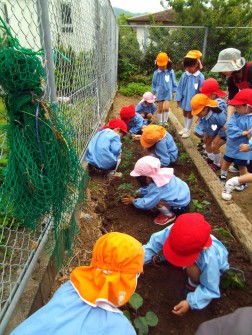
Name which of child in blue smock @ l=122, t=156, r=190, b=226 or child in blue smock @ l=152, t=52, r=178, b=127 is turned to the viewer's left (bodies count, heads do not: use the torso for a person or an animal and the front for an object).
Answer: child in blue smock @ l=122, t=156, r=190, b=226

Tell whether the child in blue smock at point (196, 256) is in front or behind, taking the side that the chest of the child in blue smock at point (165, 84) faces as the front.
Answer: in front

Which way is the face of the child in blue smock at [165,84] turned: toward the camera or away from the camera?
toward the camera

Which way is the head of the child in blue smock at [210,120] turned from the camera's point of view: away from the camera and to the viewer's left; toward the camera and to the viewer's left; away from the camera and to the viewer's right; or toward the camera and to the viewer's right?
toward the camera and to the viewer's left

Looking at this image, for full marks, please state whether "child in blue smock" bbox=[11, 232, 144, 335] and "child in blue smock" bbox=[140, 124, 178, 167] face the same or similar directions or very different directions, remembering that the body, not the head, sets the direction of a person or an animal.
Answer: very different directions

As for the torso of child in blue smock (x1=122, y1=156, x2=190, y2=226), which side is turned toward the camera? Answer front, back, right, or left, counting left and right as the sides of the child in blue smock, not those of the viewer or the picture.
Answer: left

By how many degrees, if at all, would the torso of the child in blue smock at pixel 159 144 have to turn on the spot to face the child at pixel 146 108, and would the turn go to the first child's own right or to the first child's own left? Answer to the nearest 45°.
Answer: approximately 135° to the first child's own right

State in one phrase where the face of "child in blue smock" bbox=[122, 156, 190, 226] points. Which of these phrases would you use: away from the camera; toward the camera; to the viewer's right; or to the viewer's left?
to the viewer's left

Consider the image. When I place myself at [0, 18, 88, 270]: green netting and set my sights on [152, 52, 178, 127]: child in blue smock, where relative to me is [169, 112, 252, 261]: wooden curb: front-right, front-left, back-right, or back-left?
front-right

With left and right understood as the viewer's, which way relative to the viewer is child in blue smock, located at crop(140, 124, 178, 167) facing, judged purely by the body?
facing the viewer and to the left of the viewer

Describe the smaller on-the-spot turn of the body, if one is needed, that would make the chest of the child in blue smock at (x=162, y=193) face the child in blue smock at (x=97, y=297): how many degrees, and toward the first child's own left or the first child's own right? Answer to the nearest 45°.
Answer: approximately 90° to the first child's own left

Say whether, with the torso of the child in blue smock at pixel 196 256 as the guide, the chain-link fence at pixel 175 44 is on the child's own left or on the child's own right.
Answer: on the child's own right

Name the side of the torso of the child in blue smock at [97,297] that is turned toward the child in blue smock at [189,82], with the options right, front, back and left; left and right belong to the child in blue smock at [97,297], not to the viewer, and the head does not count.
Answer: front

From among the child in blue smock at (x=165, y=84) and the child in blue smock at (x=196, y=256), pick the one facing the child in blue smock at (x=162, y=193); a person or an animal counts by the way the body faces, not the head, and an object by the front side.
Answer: the child in blue smock at (x=165, y=84)

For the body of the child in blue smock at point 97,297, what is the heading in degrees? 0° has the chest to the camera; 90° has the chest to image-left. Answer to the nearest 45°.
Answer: approximately 225°

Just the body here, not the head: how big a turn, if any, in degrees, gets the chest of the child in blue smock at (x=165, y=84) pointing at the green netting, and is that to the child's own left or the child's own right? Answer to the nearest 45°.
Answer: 0° — they already face it

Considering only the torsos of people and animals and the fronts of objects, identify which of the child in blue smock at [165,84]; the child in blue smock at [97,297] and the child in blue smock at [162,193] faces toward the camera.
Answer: the child in blue smock at [165,84]

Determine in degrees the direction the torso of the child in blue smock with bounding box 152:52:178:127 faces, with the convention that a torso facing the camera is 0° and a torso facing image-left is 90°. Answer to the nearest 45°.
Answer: approximately 0°

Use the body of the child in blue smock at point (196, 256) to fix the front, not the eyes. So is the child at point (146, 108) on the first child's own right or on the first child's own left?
on the first child's own right

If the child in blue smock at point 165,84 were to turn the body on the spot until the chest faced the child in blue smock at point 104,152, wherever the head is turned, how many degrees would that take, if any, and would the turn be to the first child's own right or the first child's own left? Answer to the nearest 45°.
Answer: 0° — they already face them
